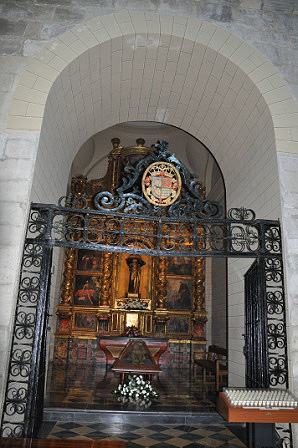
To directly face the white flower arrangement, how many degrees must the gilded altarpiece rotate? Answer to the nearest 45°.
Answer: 0° — it already faces it

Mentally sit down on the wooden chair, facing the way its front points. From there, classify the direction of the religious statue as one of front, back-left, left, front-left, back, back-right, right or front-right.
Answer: right

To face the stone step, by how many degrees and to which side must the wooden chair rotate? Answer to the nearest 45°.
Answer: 0° — it already faces it

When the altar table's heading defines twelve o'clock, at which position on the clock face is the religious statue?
The religious statue is roughly at 6 o'clock from the altar table.

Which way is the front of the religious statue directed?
toward the camera

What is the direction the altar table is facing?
toward the camera

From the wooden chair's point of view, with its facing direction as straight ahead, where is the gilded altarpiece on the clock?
The gilded altarpiece is roughly at 3 o'clock from the wooden chair.

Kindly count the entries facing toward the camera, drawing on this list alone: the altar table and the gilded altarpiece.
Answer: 2

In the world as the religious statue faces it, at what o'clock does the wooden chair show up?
The wooden chair is roughly at 11 o'clock from the religious statue.

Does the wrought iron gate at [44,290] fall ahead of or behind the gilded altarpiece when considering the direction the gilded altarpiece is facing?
ahead

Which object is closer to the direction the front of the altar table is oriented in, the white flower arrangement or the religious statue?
the white flower arrangement

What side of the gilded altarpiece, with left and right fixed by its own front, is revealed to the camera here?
front

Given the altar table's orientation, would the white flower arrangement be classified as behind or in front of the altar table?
in front

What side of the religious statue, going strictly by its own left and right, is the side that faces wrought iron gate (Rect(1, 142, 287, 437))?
front
